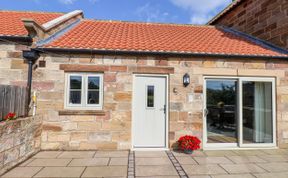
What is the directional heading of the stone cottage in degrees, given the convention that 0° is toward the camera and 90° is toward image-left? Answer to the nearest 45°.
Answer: approximately 0°

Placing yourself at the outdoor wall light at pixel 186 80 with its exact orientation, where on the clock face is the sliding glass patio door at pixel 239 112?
The sliding glass patio door is roughly at 8 o'clock from the outdoor wall light.

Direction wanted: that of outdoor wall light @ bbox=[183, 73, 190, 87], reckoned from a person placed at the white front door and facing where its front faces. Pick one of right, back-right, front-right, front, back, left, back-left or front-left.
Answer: left

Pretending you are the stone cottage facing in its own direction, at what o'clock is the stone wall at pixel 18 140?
The stone wall is roughly at 2 o'clock from the stone cottage.

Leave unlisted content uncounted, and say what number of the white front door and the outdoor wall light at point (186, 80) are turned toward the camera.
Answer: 2

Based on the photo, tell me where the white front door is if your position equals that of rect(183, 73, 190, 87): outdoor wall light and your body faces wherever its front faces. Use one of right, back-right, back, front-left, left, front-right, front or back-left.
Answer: right

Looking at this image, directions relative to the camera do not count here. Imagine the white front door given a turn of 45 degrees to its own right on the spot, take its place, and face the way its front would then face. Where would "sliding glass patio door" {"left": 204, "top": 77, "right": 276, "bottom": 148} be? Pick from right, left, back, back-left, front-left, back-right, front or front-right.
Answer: back-left

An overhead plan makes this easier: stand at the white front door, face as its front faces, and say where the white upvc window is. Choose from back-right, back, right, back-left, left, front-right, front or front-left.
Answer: right

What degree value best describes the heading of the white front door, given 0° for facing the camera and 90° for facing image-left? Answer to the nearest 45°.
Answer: approximately 0°

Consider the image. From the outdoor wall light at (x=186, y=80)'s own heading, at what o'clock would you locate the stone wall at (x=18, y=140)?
The stone wall is roughly at 2 o'clock from the outdoor wall light.
